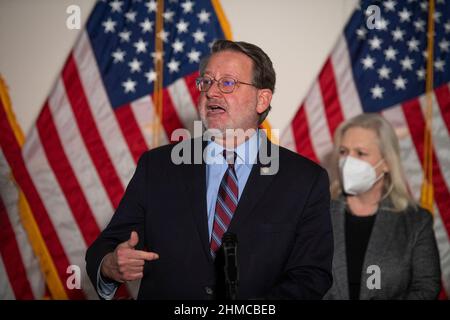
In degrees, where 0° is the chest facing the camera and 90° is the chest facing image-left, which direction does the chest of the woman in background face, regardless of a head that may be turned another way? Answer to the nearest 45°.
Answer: approximately 45°

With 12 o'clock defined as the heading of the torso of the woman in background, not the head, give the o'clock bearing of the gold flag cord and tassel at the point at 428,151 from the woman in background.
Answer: The gold flag cord and tassel is roughly at 5 o'clock from the woman in background.

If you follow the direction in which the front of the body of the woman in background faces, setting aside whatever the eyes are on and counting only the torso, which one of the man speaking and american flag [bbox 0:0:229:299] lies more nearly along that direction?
the man speaking

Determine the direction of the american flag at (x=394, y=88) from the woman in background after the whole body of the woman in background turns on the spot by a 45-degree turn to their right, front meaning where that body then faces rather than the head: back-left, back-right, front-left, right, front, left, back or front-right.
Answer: right

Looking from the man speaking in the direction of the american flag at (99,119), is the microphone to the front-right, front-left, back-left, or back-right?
back-left

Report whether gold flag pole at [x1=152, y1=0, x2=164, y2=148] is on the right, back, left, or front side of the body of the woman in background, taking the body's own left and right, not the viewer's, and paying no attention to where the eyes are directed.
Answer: right

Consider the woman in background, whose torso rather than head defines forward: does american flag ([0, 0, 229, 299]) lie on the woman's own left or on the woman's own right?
on the woman's own right
